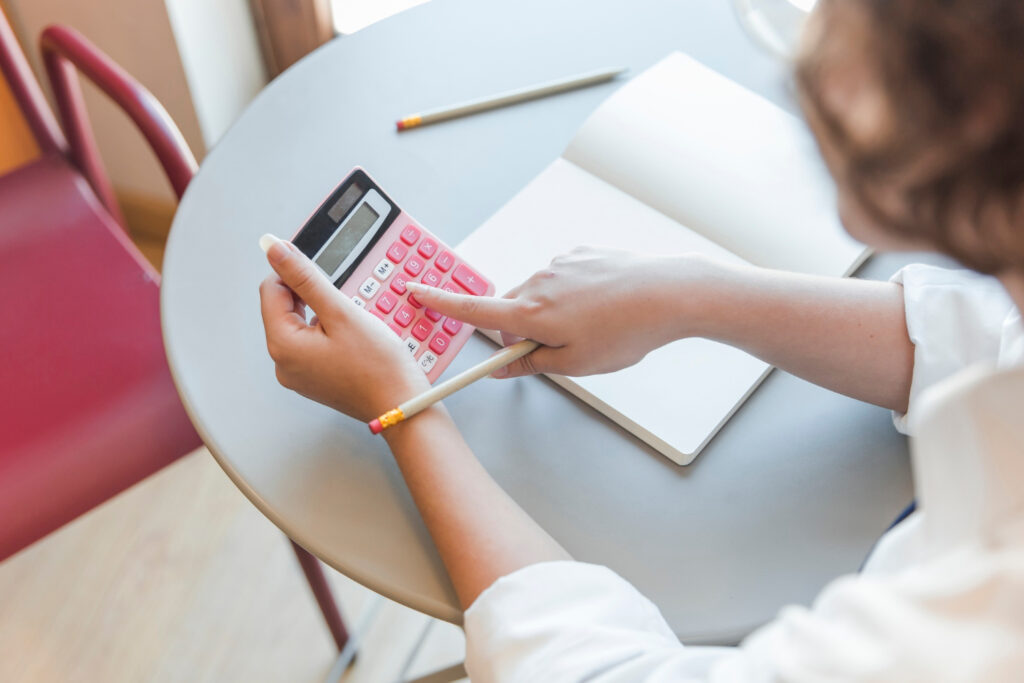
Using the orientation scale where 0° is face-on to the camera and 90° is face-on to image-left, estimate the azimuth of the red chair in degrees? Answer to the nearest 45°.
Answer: approximately 315°

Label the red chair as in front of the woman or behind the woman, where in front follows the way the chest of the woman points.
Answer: in front

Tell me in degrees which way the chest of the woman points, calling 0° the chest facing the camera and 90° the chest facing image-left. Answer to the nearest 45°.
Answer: approximately 135°

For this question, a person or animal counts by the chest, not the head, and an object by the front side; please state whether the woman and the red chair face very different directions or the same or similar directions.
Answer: very different directions

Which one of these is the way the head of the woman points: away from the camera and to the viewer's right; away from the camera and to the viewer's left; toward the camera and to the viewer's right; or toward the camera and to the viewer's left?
away from the camera and to the viewer's left
